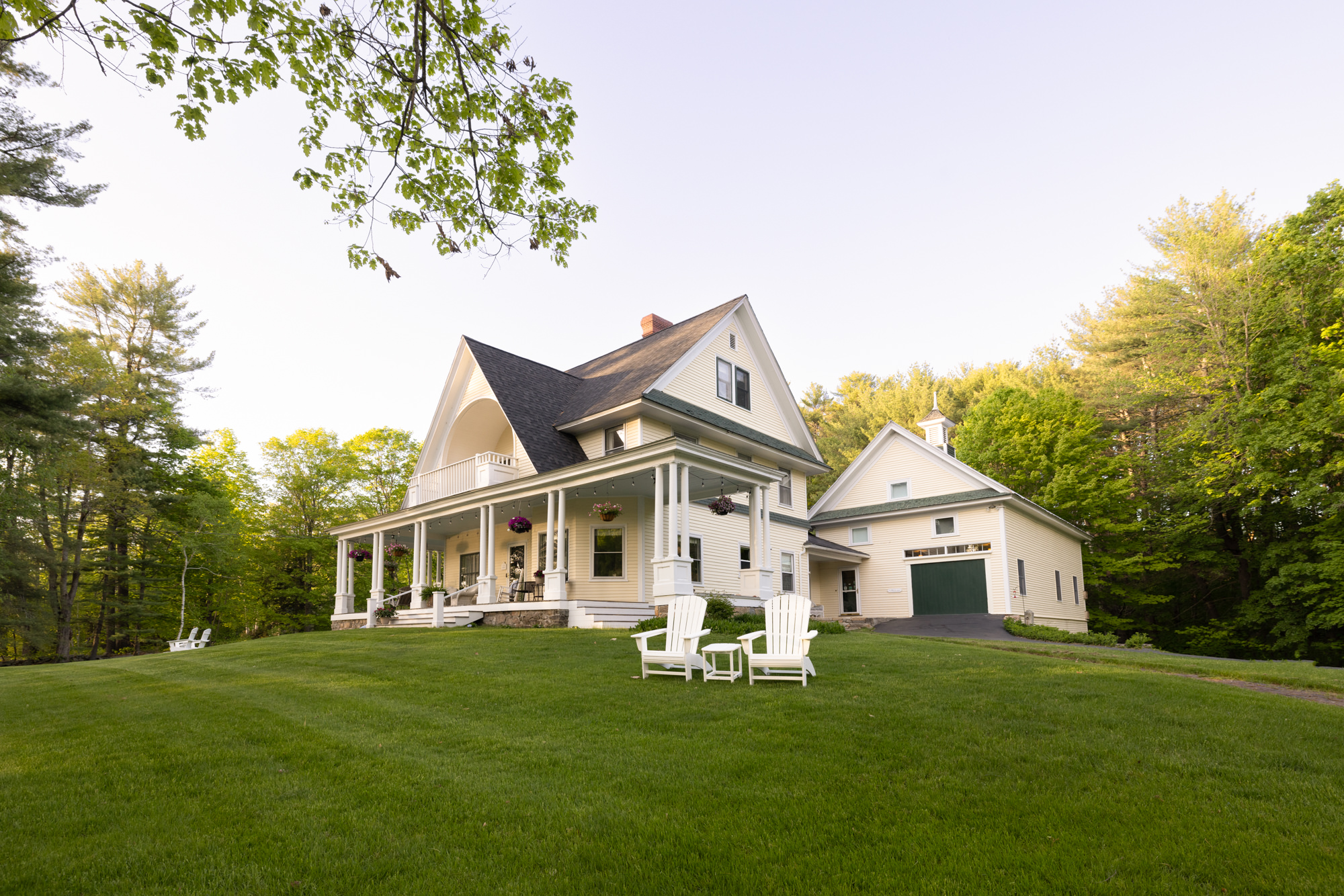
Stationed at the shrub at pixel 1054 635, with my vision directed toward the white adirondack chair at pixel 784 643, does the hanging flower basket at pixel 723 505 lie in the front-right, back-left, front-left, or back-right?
front-right

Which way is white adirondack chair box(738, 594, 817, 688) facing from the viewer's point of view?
toward the camera

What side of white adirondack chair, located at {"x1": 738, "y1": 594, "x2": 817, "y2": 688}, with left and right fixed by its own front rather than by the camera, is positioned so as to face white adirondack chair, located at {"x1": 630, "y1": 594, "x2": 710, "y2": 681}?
right

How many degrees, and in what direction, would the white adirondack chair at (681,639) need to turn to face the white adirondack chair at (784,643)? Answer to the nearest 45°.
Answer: approximately 135° to its left

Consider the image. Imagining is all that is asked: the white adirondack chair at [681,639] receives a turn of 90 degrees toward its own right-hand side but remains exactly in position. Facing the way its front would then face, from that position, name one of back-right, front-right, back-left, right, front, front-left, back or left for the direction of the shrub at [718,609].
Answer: front-right

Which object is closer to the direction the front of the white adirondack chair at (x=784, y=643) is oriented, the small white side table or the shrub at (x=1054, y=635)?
the small white side table

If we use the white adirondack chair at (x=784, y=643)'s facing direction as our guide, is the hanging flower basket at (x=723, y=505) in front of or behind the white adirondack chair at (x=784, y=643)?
behind

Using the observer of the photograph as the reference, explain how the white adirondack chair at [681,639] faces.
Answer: facing the viewer and to the left of the viewer

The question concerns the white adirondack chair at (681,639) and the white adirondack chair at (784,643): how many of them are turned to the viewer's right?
0

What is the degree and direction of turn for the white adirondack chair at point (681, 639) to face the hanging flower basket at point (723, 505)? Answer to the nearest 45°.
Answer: approximately 135° to its right

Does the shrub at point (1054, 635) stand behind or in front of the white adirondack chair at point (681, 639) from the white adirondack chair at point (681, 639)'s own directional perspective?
behind

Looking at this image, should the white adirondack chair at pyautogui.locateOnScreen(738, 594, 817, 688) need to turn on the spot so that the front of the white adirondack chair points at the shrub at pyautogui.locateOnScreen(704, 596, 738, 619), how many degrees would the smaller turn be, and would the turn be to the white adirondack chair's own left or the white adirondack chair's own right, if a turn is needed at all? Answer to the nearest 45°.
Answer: approximately 180°
